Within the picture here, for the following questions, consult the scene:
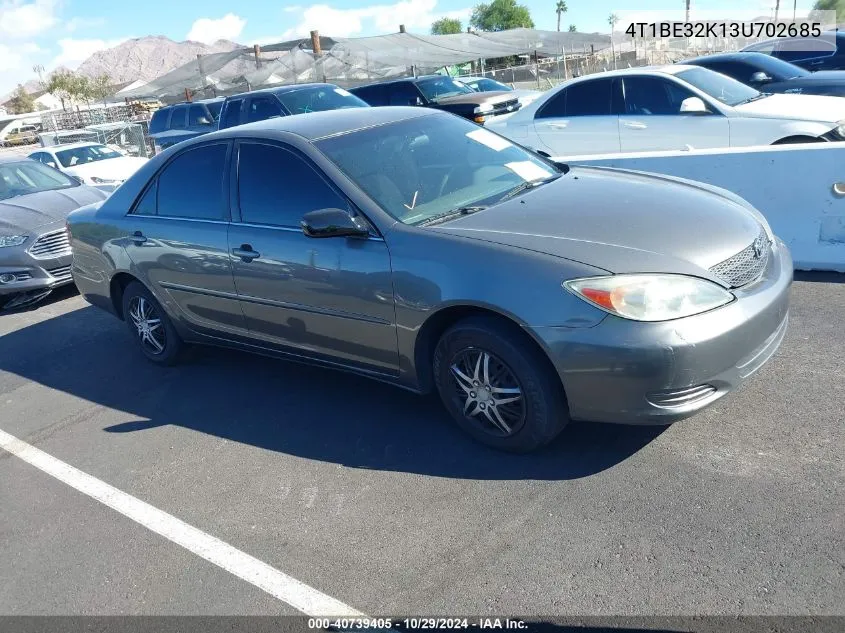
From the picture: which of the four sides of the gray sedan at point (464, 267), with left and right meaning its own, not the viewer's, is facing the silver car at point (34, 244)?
back

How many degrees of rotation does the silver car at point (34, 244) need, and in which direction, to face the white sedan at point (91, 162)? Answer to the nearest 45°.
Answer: approximately 135° to its left

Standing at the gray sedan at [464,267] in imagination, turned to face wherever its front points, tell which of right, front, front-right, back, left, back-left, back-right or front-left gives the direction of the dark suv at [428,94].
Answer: back-left

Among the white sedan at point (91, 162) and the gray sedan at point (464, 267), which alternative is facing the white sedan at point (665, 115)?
the white sedan at point (91, 162)

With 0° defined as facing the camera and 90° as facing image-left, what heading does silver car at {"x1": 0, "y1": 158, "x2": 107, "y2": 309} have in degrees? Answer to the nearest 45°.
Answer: approximately 315°

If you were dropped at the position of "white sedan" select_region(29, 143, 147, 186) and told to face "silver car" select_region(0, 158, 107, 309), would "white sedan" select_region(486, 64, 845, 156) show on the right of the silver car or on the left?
left

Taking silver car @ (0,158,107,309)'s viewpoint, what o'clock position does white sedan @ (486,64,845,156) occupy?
The white sedan is roughly at 11 o'clock from the silver car.

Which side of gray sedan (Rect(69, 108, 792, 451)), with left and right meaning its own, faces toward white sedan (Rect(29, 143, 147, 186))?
back

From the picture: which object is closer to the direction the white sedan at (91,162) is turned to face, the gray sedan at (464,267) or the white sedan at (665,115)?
the white sedan

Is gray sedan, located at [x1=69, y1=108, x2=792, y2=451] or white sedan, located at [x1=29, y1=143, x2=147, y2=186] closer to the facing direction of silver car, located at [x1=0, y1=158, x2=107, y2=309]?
the gray sedan

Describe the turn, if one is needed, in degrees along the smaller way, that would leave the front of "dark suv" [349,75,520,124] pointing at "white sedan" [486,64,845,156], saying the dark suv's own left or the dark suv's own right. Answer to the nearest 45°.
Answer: approximately 45° to the dark suv's own right

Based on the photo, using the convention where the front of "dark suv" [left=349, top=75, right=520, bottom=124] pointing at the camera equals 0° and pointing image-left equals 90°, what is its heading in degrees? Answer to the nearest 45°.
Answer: approximately 315°

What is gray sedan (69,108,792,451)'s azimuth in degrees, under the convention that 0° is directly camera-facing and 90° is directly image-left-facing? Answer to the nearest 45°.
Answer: approximately 315°

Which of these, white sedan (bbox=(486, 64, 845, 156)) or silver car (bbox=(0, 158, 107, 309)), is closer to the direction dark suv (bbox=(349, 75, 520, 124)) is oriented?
the white sedan
